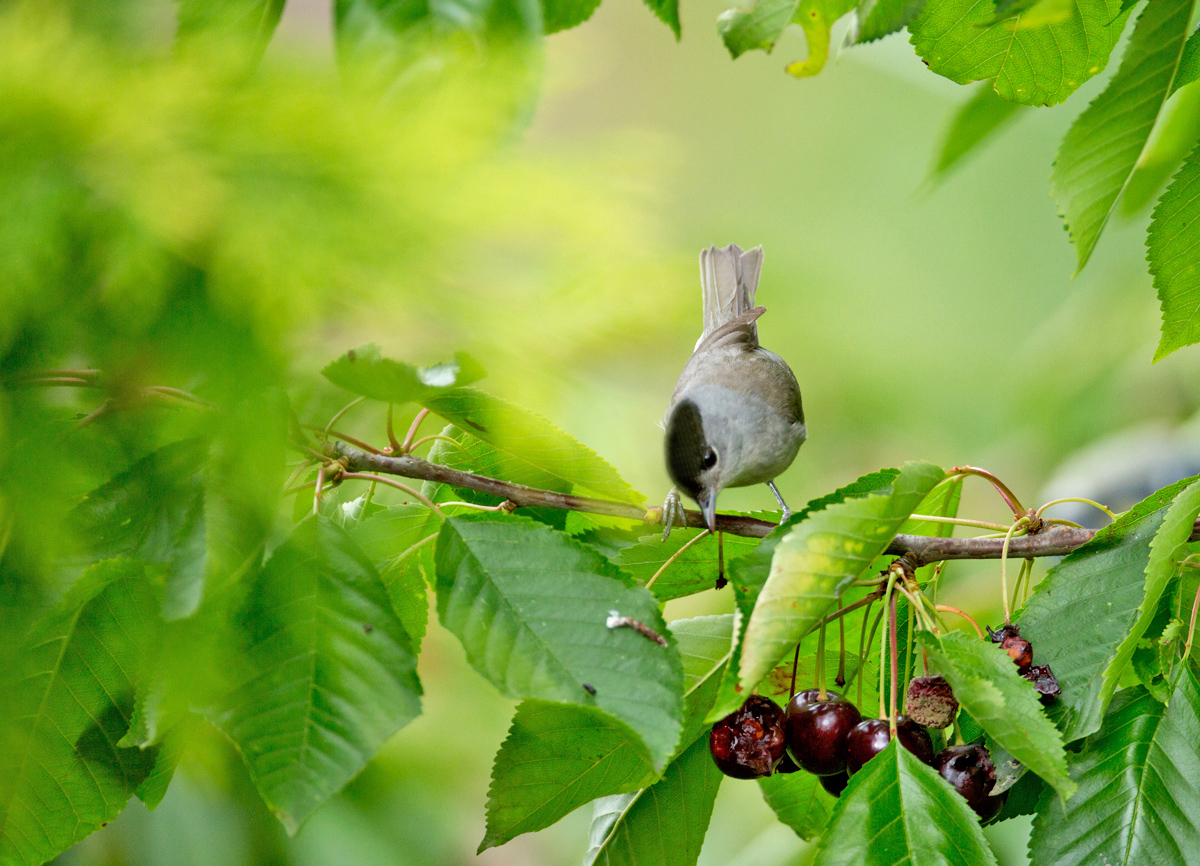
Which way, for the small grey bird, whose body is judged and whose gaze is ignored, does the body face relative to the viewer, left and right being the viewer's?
facing the viewer

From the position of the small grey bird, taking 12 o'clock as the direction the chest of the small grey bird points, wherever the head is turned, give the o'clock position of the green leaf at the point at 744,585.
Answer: The green leaf is roughly at 12 o'clock from the small grey bird.

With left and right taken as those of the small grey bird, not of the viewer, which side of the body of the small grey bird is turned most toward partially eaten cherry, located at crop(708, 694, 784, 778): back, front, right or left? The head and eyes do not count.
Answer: front

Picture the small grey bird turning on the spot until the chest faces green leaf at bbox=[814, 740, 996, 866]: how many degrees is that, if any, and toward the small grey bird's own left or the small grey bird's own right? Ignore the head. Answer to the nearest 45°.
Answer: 0° — it already faces it

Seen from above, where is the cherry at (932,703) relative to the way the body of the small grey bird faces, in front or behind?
in front
